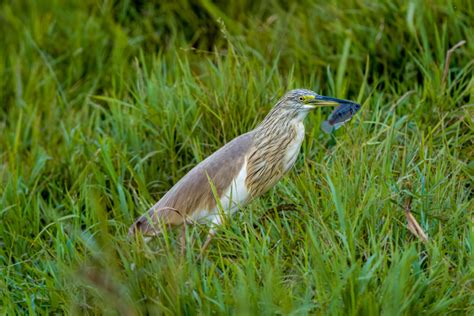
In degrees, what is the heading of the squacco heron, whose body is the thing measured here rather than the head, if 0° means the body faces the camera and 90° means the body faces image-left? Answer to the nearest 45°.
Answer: approximately 270°

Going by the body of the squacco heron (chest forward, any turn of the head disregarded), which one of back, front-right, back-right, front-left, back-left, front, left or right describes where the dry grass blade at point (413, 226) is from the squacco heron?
front-right
